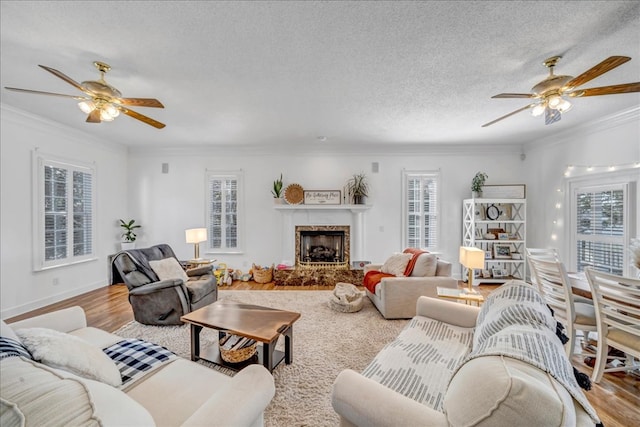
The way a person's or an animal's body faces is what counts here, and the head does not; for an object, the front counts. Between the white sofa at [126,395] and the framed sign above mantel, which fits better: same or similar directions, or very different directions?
very different directions

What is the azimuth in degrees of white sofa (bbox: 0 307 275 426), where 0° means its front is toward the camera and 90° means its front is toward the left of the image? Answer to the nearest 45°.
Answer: approximately 225°

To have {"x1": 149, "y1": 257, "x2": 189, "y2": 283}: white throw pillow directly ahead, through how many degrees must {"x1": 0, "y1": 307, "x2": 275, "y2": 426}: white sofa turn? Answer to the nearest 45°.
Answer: approximately 45° to its left

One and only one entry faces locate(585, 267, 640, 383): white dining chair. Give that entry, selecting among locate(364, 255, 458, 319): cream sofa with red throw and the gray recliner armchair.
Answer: the gray recliner armchair

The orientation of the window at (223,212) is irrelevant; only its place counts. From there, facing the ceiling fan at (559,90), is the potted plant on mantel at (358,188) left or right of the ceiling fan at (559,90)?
left

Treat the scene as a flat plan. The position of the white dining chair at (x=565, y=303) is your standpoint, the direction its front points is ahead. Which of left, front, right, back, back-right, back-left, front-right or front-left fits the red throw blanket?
back-left

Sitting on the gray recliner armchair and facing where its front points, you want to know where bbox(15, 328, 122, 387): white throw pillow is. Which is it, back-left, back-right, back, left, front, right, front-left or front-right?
front-right

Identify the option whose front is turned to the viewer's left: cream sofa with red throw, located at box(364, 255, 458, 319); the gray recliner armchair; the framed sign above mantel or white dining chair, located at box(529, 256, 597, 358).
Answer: the cream sofa with red throw

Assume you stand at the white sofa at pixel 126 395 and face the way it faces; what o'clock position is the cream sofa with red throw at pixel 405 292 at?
The cream sofa with red throw is roughly at 1 o'clock from the white sofa.

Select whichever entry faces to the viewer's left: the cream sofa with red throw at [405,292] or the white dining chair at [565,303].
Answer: the cream sofa with red throw

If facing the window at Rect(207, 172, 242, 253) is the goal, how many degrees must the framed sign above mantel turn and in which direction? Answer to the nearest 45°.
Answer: approximately 90° to its right

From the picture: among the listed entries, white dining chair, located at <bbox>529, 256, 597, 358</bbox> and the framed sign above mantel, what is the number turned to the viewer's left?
0

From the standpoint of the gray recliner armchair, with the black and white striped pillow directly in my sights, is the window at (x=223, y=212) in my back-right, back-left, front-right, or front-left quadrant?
back-left

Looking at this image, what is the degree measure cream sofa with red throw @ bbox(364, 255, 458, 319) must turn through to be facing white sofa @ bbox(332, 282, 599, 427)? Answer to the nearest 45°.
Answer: approximately 90° to its left
